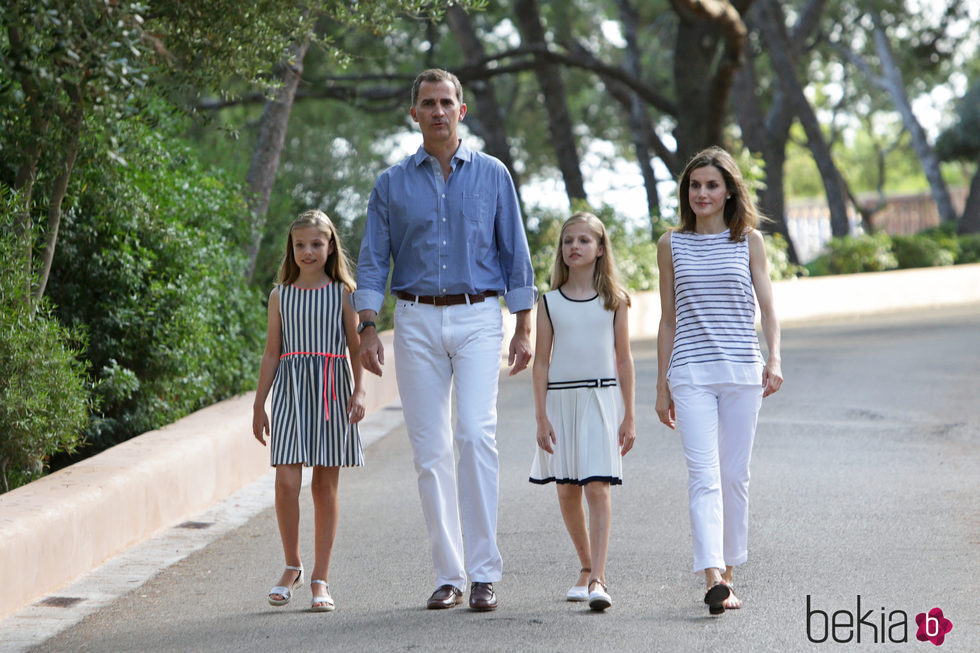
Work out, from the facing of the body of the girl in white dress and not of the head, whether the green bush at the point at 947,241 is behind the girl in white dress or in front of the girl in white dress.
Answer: behind

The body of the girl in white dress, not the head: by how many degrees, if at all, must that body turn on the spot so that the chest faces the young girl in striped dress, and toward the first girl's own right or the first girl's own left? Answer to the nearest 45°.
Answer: approximately 90° to the first girl's own right

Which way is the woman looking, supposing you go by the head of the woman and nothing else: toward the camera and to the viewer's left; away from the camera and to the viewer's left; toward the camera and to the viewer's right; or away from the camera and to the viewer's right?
toward the camera and to the viewer's left

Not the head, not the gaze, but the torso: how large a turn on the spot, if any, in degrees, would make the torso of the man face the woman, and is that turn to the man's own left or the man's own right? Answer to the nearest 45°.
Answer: approximately 90° to the man's own left

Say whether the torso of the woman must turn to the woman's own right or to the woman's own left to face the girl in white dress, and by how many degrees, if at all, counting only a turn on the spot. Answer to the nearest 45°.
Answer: approximately 90° to the woman's own right

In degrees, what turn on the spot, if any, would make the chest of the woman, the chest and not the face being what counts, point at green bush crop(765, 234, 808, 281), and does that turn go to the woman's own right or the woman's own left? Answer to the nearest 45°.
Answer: approximately 180°

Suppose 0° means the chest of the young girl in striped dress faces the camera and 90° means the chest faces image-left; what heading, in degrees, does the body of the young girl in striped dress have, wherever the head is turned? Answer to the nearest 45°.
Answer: approximately 0°

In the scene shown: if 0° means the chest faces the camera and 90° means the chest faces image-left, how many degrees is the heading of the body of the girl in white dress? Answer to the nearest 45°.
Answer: approximately 0°
